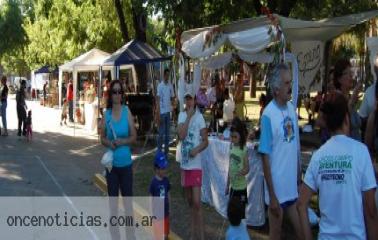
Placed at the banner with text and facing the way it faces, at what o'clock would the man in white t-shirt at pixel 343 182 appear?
The man in white t-shirt is roughly at 12 o'clock from the banner with text.

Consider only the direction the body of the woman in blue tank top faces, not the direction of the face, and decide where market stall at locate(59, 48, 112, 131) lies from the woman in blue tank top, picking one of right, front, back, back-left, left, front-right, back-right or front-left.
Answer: back

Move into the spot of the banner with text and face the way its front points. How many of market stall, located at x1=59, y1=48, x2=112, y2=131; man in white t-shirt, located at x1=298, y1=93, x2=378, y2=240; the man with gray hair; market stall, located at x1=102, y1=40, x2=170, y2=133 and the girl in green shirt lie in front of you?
3

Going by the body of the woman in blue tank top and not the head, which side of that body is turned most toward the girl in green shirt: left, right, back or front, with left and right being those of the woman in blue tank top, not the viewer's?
left

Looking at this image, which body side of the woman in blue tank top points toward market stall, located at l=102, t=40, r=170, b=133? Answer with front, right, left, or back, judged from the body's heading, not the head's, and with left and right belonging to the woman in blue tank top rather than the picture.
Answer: back

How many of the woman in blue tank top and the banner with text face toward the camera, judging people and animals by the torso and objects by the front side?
2

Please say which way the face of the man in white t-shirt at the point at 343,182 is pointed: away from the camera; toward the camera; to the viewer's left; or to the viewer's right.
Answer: away from the camera

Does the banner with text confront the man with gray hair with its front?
yes

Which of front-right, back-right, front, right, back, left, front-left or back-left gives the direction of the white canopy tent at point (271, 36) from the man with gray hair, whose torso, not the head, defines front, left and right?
back-left
